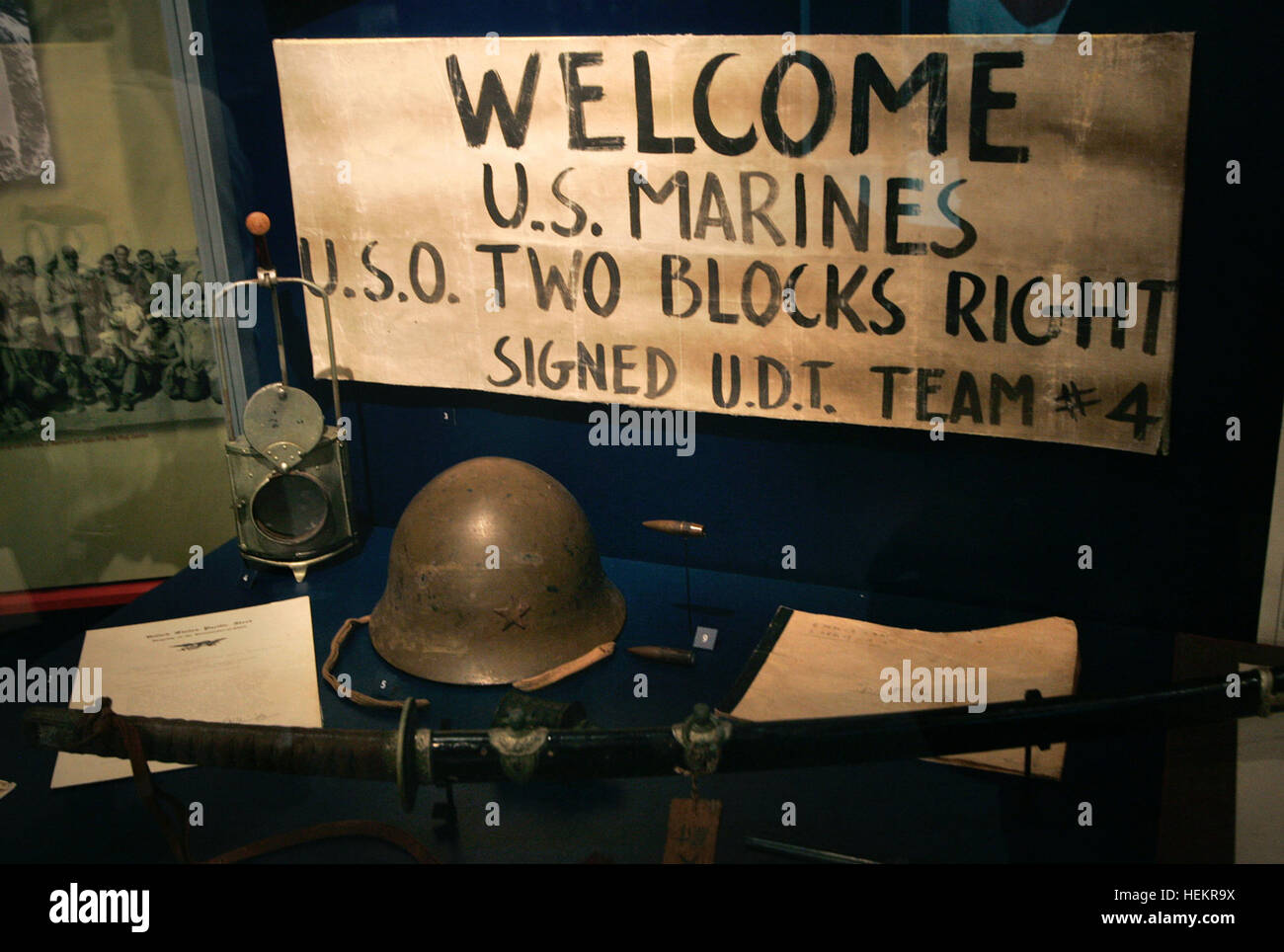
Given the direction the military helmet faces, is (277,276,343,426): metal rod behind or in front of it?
behind

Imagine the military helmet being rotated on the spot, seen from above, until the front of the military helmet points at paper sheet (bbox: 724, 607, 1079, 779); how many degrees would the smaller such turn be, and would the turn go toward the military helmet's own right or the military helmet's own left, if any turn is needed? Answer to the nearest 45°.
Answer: approximately 90° to the military helmet's own left

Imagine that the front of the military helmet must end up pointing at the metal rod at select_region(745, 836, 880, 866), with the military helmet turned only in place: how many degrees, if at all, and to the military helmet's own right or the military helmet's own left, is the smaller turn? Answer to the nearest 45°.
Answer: approximately 45° to the military helmet's own left

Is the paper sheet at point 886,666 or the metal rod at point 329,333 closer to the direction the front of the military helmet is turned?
the paper sheet

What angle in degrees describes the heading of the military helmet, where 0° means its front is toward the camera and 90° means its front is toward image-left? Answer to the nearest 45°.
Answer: approximately 0°
